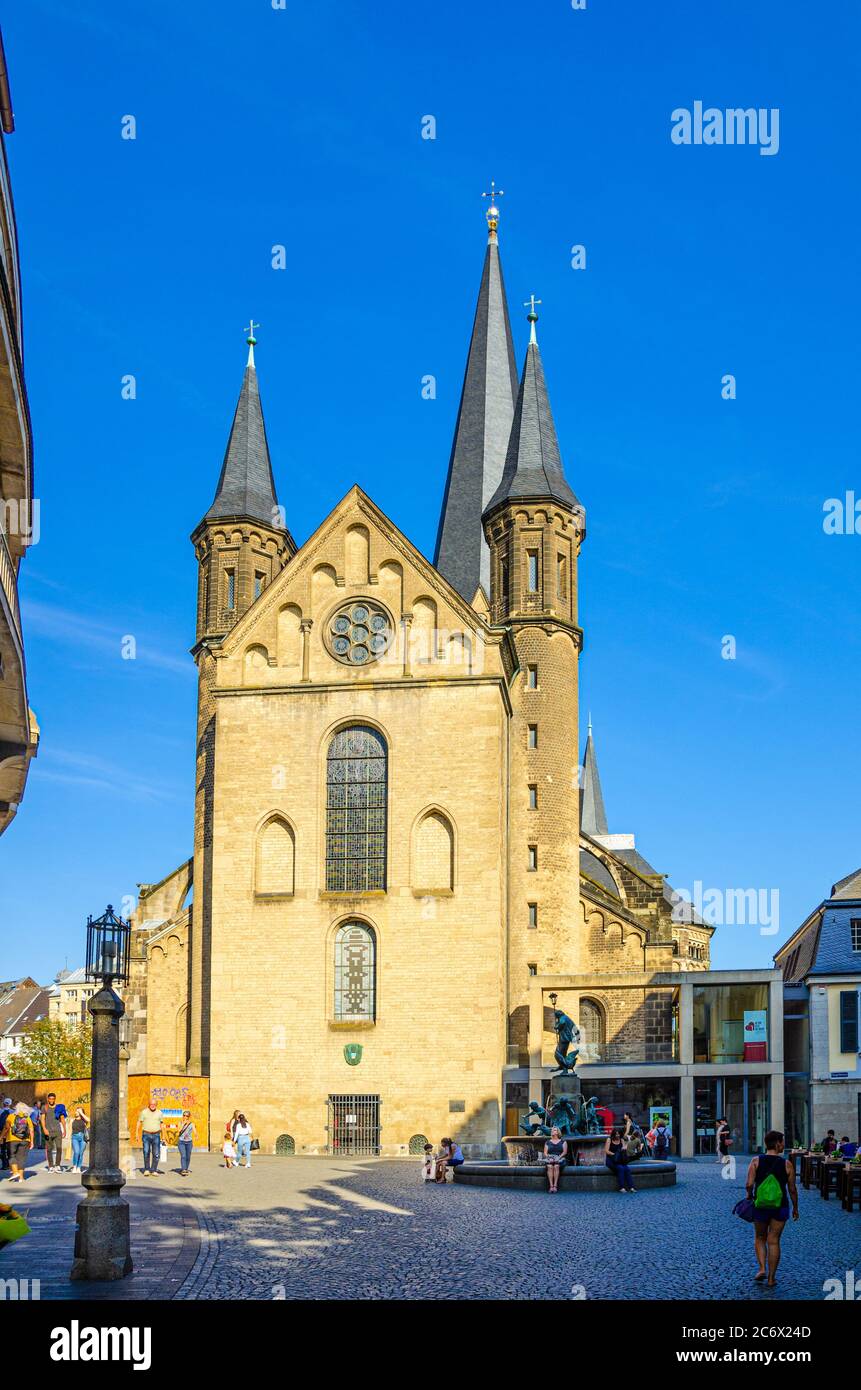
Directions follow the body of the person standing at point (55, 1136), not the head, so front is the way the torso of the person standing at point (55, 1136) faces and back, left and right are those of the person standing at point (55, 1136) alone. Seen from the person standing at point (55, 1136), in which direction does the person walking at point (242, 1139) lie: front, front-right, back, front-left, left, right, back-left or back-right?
back-left

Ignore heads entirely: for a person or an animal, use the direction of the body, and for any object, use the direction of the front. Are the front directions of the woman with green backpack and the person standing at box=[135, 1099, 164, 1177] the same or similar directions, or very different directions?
very different directions

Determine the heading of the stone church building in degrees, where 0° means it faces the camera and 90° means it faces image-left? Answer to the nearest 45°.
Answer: approximately 0°

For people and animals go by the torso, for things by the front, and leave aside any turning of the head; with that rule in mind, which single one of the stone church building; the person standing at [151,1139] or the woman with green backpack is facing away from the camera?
the woman with green backpack

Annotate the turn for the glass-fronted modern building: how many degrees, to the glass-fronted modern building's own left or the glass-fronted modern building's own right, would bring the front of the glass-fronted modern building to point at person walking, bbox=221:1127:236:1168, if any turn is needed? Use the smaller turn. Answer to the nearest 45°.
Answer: approximately 45° to the glass-fronted modern building's own right

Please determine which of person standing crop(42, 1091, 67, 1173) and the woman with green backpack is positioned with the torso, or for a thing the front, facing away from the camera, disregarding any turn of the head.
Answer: the woman with green backpack
